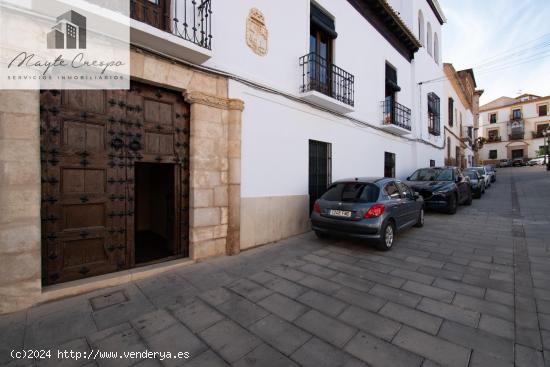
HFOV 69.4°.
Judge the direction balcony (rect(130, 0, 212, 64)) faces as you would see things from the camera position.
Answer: facing the viewer and to the right of the viewer

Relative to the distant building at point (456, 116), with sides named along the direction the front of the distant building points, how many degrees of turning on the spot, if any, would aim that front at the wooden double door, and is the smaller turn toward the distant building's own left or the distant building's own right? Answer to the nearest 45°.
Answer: approximately 90° to the distant building's own right

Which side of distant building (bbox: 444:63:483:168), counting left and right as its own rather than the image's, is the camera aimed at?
right

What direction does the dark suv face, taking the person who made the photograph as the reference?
facing the viewer and to the left of the viewer

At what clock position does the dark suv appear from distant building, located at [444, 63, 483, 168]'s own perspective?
The dark suv is roughly at 3 o'clock from the distant building.

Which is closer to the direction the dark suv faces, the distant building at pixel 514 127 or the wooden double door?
the wooden double door

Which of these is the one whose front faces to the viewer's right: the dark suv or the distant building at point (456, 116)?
the distant building

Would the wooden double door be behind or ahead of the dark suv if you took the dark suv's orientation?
ahead

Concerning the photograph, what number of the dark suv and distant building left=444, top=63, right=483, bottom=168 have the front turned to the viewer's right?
1

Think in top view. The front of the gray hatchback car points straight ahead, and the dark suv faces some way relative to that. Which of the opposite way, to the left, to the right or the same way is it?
the opposite way

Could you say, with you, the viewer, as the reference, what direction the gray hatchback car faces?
facing away from the viewer and to the right of the viewer
